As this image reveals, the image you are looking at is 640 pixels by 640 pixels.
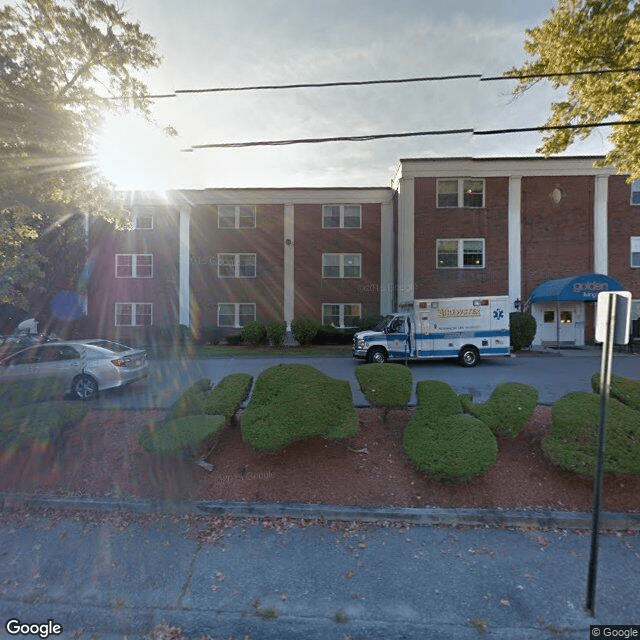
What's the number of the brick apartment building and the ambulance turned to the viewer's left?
1

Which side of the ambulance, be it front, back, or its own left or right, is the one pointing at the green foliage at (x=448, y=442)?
left

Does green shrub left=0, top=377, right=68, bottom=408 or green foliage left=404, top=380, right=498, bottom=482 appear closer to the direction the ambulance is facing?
the green shrub

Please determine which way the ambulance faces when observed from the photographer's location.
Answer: facing to the left of the viewer

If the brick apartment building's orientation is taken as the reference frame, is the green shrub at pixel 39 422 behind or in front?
in front

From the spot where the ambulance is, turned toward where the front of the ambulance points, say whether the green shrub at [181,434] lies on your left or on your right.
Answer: on your left

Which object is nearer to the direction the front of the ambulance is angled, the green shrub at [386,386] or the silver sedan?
the silver sedan

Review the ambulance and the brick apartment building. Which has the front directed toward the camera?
the brick apartment building

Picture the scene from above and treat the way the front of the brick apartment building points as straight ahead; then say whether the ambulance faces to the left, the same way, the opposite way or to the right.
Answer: to the right

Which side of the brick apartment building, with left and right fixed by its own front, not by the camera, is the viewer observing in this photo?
front
